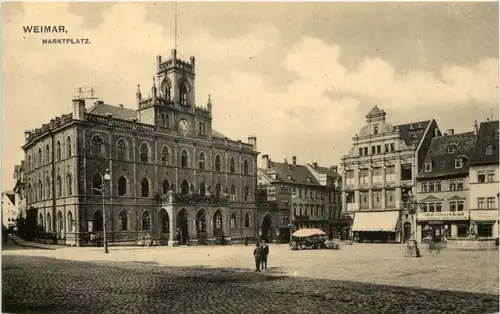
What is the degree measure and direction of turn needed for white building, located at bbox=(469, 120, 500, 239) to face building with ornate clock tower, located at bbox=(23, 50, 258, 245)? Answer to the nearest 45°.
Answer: approximately 90° to its right

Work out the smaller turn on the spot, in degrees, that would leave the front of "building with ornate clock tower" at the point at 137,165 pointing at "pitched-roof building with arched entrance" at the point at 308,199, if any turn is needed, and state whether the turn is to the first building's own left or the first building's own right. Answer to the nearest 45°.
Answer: approximately 90° to the first building's own left

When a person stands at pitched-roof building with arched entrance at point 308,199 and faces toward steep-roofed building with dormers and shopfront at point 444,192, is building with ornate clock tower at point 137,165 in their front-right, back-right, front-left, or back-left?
back-right

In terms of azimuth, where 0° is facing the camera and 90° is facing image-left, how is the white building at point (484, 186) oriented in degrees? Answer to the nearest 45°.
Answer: approximately 0°
